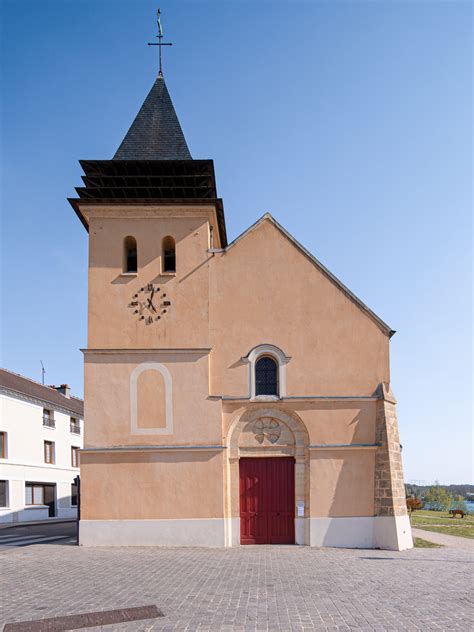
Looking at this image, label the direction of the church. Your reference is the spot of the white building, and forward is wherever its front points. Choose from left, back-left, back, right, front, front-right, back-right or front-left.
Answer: front-right

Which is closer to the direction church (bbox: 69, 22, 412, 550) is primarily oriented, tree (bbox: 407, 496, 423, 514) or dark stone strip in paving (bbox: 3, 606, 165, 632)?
the dark stone strip in paving

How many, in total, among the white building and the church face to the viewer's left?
0

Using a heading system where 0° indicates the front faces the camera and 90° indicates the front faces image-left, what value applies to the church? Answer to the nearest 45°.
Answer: approximately 0°

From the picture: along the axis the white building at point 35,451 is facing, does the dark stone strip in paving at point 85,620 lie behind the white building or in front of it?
in front

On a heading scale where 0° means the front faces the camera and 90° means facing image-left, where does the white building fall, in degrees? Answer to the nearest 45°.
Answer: approximately 315°

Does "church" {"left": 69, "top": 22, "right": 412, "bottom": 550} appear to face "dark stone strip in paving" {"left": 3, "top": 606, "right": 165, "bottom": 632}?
yes

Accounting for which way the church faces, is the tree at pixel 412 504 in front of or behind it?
behind

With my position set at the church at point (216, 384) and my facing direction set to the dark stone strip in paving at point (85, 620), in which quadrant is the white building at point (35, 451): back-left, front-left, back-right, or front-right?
back-right

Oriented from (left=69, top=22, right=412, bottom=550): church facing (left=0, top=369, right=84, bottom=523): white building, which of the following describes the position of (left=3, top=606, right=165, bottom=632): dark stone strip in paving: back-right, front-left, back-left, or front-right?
back-left
